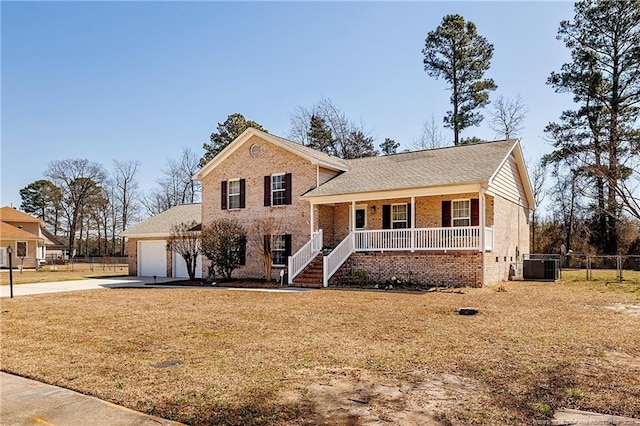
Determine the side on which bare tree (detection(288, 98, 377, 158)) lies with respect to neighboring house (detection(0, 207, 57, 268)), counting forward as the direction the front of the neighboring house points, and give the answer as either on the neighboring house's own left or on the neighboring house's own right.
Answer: on the neighboring house's own left

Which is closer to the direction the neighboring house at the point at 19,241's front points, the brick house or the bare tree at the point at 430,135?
the brick house

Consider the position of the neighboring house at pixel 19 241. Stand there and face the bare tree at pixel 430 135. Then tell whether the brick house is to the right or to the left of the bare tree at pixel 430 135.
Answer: right

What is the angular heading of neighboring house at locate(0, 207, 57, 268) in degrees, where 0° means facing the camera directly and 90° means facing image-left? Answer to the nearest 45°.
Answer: approximately 0°

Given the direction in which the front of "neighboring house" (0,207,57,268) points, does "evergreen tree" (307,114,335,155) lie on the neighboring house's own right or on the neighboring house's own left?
on the neighboring house's own left
